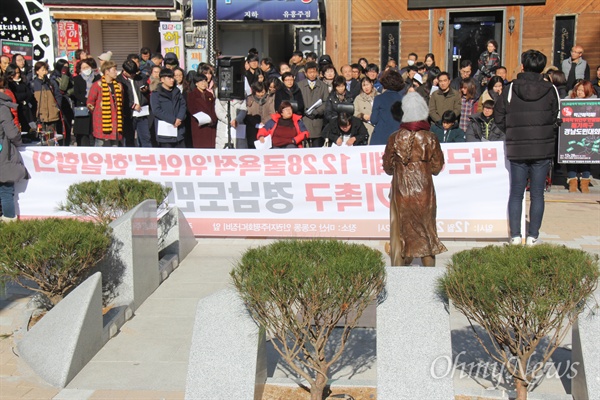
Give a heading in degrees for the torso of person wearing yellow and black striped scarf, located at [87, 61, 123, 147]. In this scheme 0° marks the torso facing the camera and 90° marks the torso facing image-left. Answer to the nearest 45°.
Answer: approximately 315°

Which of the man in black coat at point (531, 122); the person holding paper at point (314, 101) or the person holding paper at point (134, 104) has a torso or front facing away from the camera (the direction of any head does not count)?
the man in black coat

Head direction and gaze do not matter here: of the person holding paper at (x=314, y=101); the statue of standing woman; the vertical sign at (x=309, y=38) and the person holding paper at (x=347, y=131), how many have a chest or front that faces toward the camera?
3

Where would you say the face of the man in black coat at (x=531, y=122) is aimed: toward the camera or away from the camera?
away from the camera

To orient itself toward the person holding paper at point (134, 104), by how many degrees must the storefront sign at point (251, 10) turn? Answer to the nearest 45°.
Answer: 0° — it already faces them

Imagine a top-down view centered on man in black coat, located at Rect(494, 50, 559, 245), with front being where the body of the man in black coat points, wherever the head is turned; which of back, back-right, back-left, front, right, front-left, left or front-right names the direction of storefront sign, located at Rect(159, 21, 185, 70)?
front-left

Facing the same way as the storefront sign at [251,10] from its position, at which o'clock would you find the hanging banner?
The hanging banner is roughly at 12 o'clock from the storefront sign.

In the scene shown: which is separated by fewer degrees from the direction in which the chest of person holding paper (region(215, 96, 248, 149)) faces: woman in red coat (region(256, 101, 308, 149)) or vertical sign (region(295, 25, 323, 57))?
the woman in red coat

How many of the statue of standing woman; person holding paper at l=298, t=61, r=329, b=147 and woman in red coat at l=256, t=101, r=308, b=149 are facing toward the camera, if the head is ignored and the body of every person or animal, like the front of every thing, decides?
2

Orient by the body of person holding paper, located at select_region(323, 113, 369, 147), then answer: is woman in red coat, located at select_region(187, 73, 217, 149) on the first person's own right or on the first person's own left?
on the first person's own right
